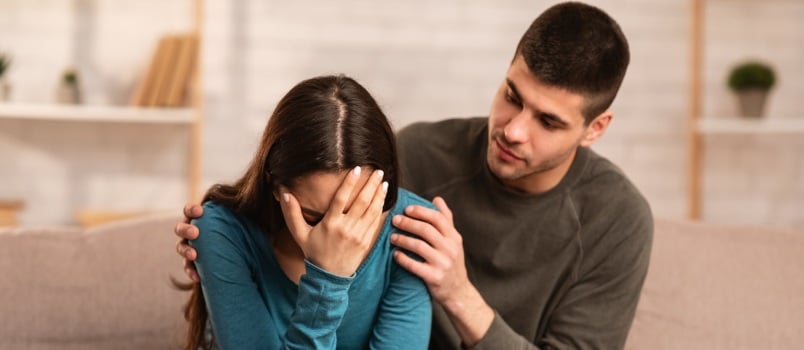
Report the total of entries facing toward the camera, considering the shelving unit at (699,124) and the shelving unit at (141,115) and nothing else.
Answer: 2

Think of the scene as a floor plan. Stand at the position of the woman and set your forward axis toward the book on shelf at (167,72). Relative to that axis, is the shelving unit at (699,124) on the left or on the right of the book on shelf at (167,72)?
right

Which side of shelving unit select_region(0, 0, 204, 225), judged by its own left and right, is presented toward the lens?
front

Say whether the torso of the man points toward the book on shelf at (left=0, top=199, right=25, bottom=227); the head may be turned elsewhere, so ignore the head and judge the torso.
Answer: no

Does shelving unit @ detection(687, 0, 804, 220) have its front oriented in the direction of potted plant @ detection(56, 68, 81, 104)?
no

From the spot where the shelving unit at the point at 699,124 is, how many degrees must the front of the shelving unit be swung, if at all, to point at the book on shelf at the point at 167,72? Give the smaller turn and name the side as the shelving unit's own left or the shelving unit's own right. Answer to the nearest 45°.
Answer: approximately 45° to the shelving unit's own right

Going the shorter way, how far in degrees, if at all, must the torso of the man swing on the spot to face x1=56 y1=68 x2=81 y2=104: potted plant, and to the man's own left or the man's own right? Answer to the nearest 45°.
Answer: approximately 90° to the man's own right

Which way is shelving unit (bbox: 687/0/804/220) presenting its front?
toward the camera

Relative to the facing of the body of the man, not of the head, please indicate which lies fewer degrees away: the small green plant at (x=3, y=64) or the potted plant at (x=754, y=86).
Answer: the small green plant

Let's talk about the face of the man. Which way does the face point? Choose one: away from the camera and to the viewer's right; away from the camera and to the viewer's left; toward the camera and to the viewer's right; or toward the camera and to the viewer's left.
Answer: toward the camera and to the viewer's left

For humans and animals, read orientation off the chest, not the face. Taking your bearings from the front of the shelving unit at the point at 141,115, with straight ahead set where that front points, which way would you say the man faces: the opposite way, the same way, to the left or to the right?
to the right

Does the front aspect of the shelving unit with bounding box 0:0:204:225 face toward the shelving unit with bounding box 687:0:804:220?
no

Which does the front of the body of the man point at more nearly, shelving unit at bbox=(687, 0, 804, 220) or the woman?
the woman

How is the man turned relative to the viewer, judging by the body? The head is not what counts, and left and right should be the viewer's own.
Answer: facing the viewer and to the left of the viewer

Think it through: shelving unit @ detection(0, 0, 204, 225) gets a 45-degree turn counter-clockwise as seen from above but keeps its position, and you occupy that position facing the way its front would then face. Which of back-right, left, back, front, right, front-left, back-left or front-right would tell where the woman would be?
front-right

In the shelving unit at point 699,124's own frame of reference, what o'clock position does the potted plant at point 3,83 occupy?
The potted plant is roughly at 2 o'clock from the shelving unit.

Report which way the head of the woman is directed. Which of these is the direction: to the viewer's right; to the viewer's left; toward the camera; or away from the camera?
toward the camera
